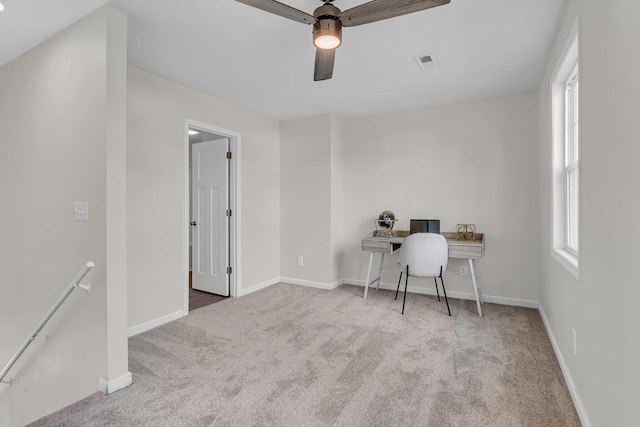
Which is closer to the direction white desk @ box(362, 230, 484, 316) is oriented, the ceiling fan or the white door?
the ceiling fan

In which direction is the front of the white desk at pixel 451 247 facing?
toward the camera

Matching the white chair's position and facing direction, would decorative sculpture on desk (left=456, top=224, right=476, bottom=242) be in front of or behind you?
in front

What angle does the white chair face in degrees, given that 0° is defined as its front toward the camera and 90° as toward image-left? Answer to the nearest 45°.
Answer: approximately 180°

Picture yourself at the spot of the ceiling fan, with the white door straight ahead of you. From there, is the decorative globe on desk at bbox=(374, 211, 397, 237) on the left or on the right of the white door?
right

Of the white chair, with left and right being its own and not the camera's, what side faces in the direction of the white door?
left

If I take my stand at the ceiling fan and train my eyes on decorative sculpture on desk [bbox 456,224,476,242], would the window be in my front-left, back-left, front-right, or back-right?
front-right

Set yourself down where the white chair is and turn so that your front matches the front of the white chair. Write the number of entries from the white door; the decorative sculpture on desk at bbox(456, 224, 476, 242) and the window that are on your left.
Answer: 1

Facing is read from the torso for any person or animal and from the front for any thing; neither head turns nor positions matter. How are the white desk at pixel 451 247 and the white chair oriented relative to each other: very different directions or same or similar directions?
very different directions

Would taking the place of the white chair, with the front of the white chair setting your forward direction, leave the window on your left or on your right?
on your right

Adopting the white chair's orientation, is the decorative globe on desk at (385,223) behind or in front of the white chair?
in front
